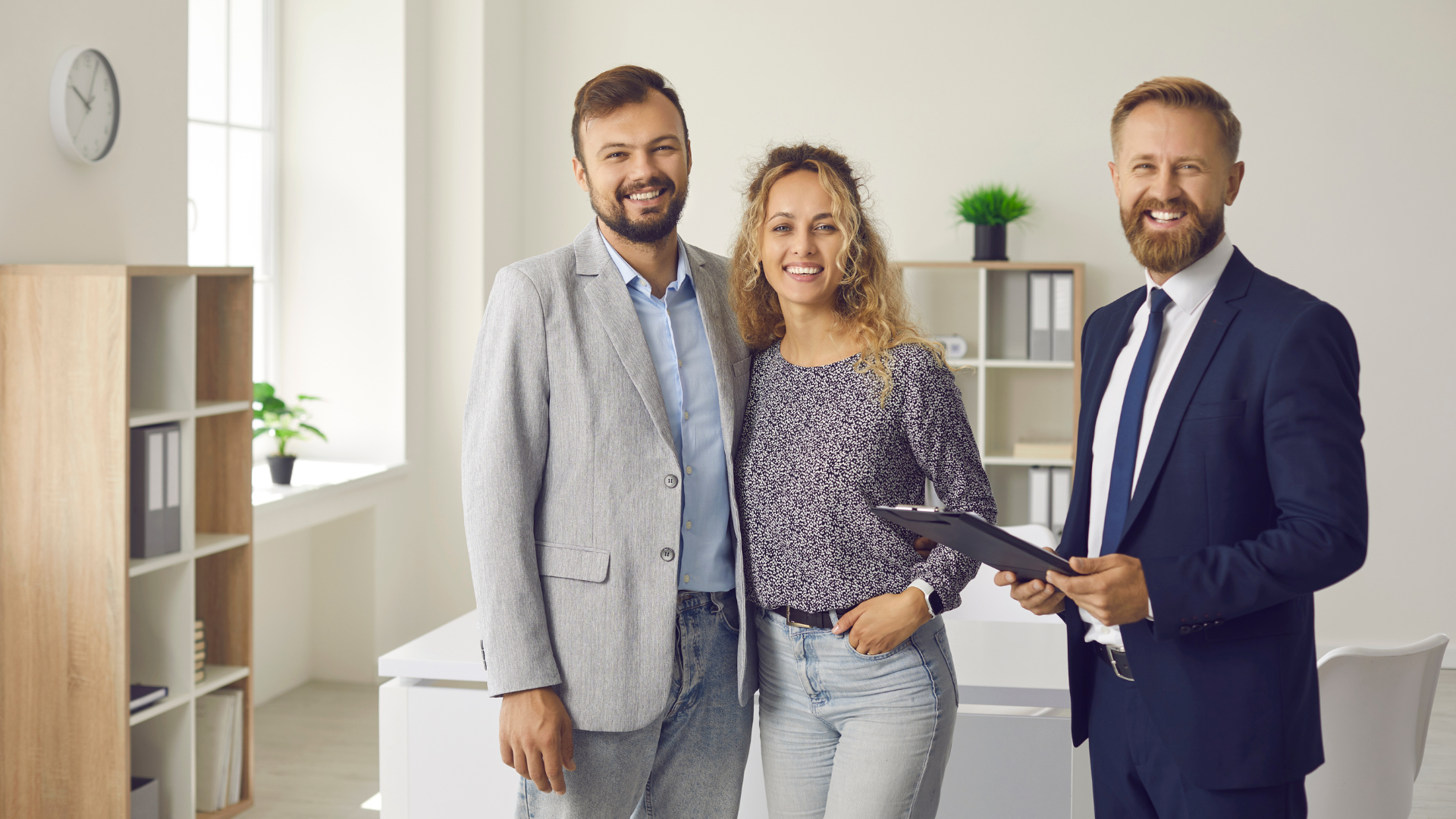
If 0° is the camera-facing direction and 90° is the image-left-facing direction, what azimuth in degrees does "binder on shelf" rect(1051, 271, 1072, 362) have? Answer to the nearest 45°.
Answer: approximately 0°

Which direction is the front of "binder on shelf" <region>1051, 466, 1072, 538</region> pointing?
toward the camera

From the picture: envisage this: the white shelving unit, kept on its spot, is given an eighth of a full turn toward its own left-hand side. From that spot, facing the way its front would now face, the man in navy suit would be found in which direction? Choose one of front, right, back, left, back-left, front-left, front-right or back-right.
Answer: front-right

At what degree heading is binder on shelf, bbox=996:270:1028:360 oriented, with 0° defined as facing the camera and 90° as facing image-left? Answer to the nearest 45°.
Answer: approximately 0°

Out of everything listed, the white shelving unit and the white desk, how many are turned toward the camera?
2

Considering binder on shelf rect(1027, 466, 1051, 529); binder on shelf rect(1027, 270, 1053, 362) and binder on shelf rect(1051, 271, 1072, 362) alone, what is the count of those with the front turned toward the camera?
3

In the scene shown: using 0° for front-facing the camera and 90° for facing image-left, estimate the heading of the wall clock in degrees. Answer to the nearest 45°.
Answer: approximately 315°

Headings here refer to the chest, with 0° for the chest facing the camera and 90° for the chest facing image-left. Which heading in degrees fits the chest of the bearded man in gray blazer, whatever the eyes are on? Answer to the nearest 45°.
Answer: approximately 315°

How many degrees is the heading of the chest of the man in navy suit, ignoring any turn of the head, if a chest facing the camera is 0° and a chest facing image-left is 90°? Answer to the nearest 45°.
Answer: approximately 45°

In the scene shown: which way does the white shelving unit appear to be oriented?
toward the camera

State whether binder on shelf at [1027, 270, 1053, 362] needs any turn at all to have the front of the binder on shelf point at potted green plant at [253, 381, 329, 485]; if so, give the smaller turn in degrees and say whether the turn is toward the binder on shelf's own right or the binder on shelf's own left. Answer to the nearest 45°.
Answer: approximately 45° to the binder on shelf's own right
